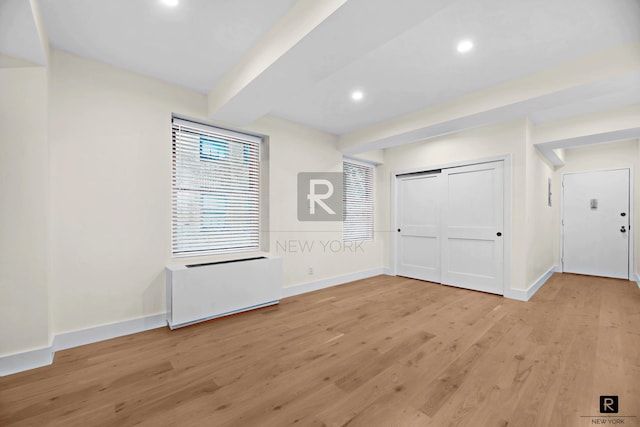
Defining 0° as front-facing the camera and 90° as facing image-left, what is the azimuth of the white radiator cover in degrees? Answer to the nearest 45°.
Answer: approximately 315°

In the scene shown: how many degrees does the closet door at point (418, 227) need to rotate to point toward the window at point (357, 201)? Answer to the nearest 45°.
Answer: approximately 45° to its right

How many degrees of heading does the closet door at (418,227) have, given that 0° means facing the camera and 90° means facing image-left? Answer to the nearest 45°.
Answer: approximately 45°

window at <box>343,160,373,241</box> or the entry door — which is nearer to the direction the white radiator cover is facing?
the entry door

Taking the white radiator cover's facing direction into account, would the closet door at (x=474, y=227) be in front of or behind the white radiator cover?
in front

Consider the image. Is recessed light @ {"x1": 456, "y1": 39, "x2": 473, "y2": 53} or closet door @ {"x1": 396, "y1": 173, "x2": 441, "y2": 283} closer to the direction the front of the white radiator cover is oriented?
the recessed light

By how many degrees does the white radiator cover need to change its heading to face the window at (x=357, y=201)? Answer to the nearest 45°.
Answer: approximately 90° to its left

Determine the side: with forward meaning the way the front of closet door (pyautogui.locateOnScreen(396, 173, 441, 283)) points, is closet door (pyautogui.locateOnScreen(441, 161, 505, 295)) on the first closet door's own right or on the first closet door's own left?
on the first closet door's own left

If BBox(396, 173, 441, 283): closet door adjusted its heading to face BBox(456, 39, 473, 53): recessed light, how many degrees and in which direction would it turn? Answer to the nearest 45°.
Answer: approximately 45° to its left

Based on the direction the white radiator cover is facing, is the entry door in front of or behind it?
in front

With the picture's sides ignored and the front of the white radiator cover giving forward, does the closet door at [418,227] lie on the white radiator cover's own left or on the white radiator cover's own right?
on the white radiator cover's own left
